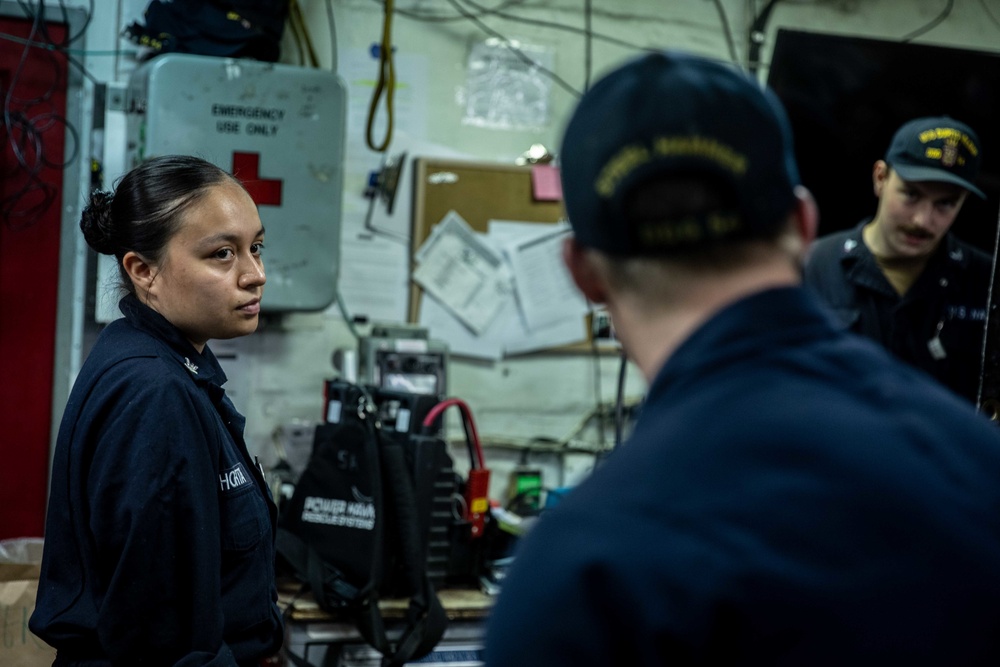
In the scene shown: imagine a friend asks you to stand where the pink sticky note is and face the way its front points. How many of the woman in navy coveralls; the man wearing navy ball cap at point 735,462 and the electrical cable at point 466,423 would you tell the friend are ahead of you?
3

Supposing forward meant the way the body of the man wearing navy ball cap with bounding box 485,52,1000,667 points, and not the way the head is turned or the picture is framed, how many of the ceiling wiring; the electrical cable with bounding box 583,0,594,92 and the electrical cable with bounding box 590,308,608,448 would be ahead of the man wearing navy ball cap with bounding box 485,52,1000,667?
3

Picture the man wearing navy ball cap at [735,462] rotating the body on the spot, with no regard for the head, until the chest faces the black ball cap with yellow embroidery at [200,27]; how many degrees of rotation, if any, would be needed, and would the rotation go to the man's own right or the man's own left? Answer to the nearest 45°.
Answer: approximately 45° to the man's own left

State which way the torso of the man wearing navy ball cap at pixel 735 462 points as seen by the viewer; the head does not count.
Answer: away from the camera

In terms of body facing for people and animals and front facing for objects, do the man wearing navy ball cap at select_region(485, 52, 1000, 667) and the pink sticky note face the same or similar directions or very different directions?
very different directions

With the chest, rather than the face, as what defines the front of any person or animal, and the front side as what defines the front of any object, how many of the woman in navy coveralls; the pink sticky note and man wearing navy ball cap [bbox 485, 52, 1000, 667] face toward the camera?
1

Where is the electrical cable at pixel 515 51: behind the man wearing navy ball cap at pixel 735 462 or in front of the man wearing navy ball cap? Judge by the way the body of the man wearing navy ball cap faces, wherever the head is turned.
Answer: in front

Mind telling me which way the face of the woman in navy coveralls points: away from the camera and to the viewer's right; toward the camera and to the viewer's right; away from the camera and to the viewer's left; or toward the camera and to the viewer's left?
toward the camera and to the viewer's right

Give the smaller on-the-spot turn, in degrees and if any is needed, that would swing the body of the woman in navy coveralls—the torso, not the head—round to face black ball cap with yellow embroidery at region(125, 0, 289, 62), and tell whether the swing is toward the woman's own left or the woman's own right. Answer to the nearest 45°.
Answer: approximately 90° to the woman's own left

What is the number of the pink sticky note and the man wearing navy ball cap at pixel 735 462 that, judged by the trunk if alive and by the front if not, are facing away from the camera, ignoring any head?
1

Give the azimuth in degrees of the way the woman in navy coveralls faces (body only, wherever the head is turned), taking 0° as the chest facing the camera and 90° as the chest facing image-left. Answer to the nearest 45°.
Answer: approximately 270°
